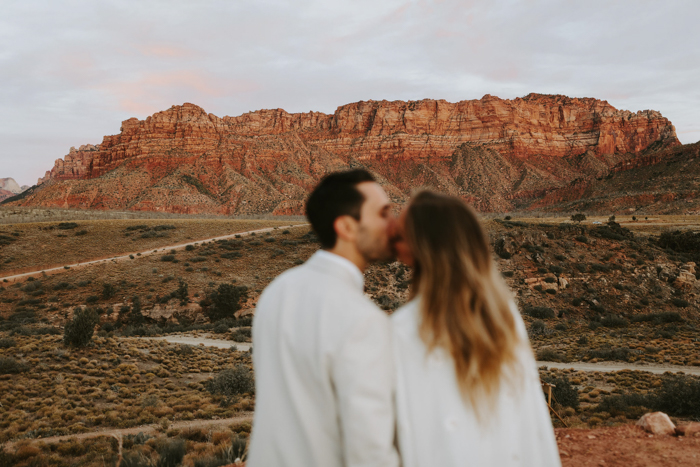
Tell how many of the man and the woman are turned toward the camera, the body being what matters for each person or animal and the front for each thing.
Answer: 0

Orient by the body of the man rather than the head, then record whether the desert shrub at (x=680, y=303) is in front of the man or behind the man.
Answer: in front

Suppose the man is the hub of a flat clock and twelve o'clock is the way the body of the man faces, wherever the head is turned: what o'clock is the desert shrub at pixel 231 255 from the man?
The desert shrub is roughly at 10 o'clock from the man.

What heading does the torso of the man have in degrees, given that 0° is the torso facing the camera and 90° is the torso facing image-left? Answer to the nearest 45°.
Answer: approximately 225°

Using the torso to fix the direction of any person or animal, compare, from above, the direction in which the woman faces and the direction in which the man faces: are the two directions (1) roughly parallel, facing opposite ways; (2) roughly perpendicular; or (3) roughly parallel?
roughly perpendicular

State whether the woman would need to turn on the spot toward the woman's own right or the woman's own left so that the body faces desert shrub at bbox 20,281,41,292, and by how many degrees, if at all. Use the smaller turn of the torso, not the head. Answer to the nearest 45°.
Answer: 0° — they already face it

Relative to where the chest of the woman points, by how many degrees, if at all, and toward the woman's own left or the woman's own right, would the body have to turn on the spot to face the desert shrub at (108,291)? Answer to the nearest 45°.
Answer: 0° — they already face it

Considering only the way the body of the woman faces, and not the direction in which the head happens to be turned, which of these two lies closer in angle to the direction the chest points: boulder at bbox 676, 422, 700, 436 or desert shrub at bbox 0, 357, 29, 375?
the desert shrub

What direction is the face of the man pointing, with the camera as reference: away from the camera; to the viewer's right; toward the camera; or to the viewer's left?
to the viewer's right

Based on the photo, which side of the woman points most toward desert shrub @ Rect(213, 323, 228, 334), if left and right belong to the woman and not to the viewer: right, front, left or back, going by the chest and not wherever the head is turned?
front

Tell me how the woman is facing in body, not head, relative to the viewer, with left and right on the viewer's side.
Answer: facing away from the viewer and to the left of the viewer

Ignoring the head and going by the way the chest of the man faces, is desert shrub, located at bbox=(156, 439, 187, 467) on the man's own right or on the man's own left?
on the man's own left

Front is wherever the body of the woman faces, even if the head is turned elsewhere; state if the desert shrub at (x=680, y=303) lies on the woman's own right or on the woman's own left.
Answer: on the woman's own right
